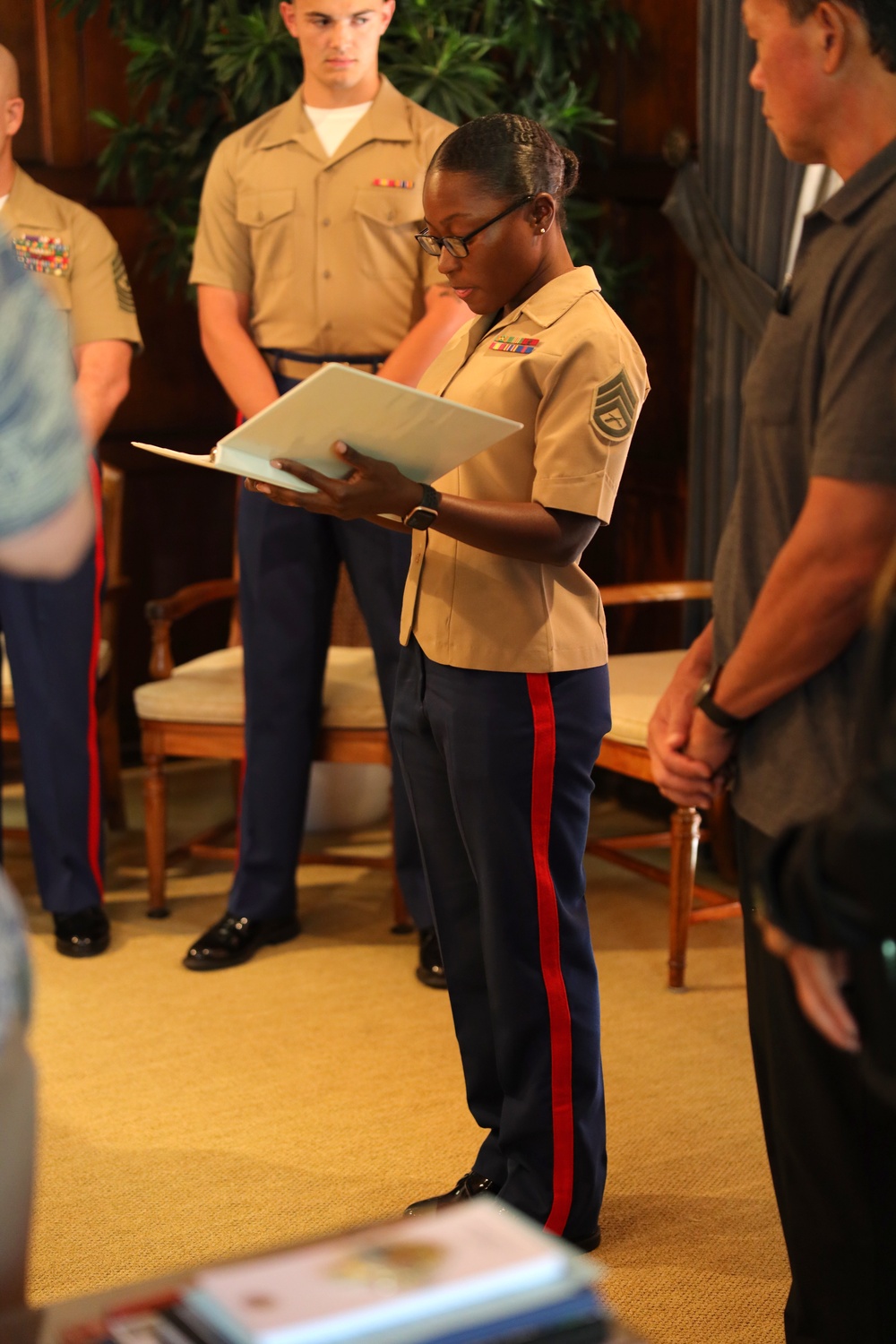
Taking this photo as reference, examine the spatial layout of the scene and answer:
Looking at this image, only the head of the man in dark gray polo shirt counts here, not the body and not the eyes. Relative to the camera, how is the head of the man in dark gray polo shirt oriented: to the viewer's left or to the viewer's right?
to the viewer's left

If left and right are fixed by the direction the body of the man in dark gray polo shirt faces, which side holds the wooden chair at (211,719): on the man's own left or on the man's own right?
on the man's own right

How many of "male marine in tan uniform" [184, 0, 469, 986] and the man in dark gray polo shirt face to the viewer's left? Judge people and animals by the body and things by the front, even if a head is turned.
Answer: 1

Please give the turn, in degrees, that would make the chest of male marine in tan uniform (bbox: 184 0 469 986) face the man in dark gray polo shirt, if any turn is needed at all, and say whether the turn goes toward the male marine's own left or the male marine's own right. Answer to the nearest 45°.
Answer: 0° — they already face them

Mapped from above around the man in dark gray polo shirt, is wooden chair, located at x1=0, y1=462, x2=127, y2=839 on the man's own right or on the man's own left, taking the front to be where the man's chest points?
on the man's own right

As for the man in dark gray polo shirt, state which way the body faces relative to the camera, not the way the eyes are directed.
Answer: to the viewer's left
